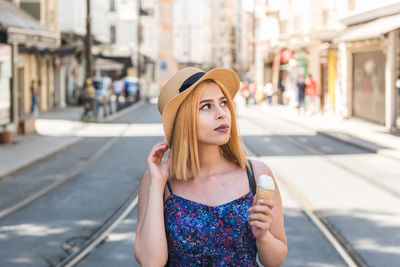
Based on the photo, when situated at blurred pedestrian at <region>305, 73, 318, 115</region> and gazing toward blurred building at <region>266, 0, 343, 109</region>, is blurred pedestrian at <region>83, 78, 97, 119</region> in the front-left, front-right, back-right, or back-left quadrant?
back-left

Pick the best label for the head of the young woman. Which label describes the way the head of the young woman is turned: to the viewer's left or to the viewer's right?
to the viewer's right

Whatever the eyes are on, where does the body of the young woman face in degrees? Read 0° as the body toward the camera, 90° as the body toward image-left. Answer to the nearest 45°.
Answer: approximately 0°

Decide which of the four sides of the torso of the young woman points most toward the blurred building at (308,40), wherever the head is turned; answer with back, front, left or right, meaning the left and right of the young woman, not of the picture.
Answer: back

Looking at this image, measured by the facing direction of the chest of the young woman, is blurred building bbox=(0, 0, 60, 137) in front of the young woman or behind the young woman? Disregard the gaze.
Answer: behind

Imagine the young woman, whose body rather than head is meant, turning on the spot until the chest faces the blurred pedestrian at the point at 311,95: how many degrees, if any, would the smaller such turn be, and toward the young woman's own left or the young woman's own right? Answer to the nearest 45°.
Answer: approximately 180°

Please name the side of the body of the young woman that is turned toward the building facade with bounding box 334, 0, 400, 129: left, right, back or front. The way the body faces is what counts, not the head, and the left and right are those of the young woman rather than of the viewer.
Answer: back

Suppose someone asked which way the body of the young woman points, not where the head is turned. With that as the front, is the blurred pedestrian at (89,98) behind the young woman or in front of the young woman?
behind
